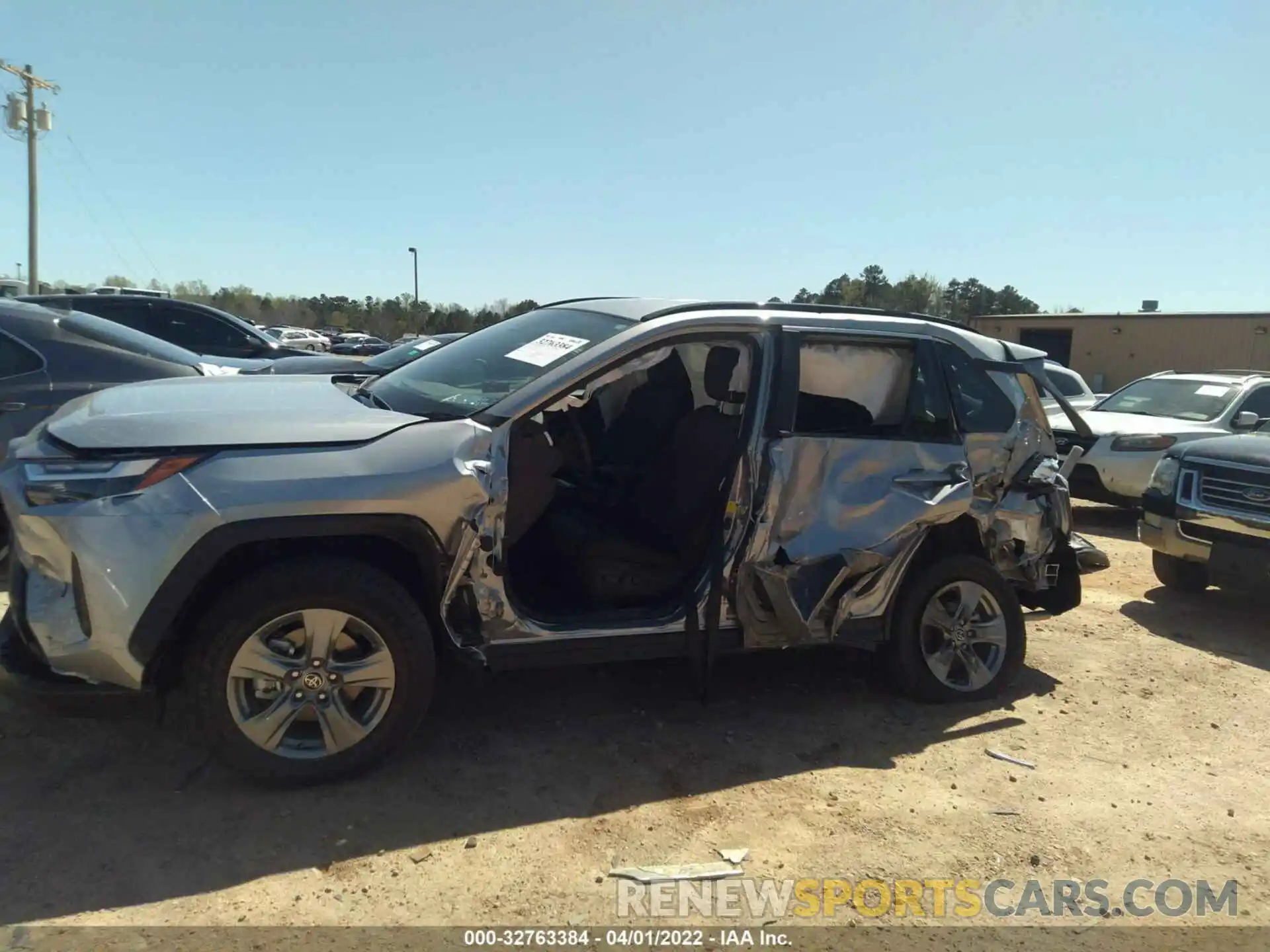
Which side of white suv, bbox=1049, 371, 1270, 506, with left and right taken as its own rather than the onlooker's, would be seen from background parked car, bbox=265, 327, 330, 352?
right

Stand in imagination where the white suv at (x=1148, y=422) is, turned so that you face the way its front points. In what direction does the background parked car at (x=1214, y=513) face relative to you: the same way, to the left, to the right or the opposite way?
the same way

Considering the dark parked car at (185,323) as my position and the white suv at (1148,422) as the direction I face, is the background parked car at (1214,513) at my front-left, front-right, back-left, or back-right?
front-right

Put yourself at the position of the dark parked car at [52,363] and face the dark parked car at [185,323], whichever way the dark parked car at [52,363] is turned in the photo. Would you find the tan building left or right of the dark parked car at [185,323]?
right

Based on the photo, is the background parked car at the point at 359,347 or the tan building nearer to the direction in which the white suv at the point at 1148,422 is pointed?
the background parked car

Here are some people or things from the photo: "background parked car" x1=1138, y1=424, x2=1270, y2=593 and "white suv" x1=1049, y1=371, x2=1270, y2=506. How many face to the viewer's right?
0

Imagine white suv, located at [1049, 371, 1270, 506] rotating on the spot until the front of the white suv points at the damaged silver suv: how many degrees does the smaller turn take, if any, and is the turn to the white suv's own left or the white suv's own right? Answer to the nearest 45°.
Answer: approximately 45° to the white suv's own left

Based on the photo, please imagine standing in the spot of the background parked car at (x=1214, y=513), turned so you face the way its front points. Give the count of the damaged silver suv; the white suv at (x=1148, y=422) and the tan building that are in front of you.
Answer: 1

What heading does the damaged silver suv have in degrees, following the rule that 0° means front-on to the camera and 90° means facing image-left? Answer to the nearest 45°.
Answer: approximately 45°

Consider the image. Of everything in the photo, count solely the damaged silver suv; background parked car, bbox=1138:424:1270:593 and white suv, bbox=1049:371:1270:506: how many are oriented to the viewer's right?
0

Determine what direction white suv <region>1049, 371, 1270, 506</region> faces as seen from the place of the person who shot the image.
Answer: facing the viewer and to the left of the viewer

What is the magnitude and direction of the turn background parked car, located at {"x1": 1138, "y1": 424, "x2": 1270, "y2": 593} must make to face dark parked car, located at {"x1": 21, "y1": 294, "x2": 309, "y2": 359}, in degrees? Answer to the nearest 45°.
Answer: approximately 45° to its right

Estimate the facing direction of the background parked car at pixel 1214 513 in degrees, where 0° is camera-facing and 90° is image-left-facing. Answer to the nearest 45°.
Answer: approximately 45°
